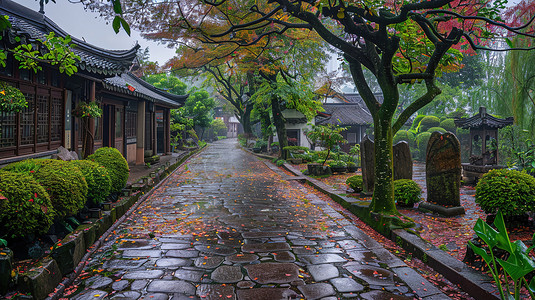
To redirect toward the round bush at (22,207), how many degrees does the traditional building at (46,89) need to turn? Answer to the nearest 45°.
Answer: approximately 45° to its right

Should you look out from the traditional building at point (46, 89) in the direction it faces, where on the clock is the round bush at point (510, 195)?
The round bush is roughly at 12 o'clock from the traditional building.

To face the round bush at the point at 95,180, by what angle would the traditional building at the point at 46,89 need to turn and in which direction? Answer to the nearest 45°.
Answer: approximately 45° to its right

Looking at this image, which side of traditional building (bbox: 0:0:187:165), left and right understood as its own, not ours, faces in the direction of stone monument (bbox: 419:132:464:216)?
front

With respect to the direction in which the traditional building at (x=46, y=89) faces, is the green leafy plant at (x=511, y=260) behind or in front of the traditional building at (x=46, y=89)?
in front

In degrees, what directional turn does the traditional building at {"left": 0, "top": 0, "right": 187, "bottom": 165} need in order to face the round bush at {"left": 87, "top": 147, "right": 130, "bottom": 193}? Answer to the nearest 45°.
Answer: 0° — it already faces it

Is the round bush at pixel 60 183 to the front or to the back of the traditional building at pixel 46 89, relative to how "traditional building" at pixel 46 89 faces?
to the front

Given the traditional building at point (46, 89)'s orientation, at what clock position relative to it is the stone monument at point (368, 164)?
The stone monument is roughly at 11 o'clock from the traditional building.

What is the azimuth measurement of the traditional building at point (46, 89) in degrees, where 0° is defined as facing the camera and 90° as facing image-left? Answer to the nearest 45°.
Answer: approximately 315°
